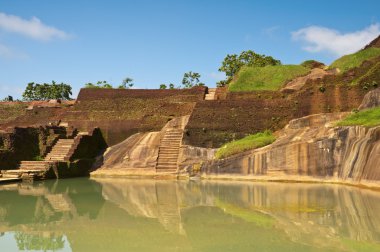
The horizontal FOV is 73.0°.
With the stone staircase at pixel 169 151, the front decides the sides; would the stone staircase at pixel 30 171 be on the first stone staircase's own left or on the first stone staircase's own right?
on the first stone staircase's own right

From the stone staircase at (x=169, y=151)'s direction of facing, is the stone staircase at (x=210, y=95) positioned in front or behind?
behind

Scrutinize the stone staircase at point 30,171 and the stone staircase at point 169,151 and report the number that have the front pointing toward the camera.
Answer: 2

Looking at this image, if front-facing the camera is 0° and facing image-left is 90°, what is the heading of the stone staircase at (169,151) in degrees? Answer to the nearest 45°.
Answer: approximately 0°

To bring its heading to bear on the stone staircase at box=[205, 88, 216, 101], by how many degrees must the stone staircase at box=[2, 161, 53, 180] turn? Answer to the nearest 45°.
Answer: approximately 90° to its left

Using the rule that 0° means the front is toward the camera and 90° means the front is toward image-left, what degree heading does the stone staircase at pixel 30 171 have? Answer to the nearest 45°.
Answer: approximately 0°

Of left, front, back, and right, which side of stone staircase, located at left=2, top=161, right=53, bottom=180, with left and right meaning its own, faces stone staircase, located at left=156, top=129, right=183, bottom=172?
left
